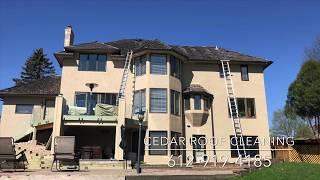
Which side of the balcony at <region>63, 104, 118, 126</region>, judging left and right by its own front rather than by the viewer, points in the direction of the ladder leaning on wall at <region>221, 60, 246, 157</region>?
left

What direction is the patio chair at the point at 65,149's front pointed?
toward the camera

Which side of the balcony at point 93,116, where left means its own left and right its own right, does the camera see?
front

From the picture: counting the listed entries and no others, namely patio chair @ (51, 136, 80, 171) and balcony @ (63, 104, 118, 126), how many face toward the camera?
2

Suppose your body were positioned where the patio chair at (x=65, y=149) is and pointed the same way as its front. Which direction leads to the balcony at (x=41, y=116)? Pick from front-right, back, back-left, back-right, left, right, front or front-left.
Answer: back

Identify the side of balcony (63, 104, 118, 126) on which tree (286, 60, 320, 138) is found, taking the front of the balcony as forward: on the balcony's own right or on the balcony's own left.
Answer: on the balcony's own left

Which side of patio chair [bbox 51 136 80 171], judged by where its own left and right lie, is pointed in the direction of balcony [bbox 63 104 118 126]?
back
